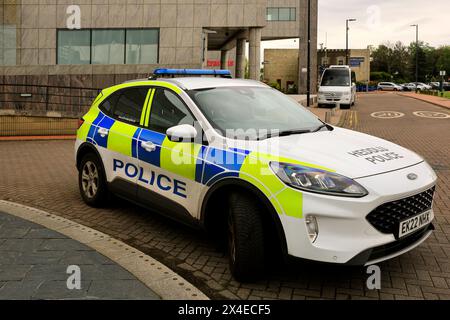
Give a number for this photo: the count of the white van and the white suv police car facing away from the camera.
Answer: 0

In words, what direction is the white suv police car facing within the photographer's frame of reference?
facing the viewer and to the right of the viewer

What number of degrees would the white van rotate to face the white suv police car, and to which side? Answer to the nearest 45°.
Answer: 0° — it already faces it

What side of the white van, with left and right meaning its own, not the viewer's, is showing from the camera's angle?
front

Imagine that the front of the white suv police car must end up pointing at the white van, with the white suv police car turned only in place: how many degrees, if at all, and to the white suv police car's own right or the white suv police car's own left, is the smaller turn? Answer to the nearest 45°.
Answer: approximately 135° to the white suv police car's own left
